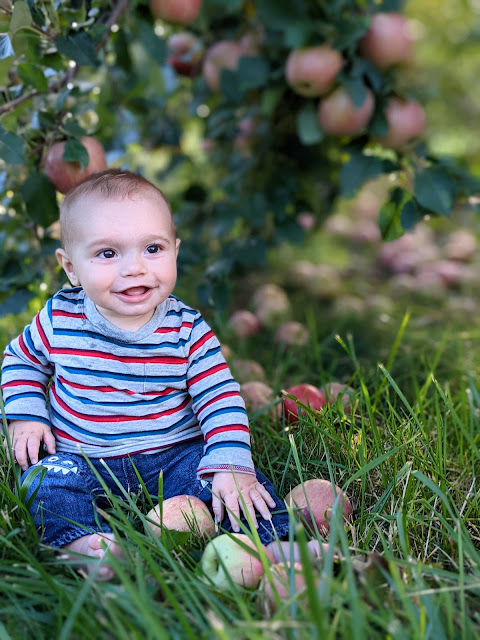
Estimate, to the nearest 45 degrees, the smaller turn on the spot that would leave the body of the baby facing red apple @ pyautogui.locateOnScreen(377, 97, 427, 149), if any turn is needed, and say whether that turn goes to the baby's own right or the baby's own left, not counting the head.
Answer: approximately 135° to the baby's own left

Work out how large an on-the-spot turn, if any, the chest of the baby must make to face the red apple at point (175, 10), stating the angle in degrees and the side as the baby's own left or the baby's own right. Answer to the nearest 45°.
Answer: approximately 180°

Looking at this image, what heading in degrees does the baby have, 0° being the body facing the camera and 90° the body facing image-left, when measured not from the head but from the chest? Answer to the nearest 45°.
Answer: approximately 0°

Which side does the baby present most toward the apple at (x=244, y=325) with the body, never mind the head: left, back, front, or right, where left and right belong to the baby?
back
